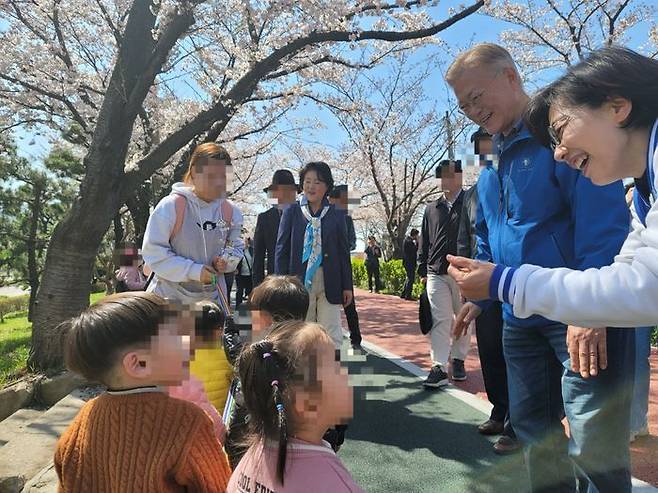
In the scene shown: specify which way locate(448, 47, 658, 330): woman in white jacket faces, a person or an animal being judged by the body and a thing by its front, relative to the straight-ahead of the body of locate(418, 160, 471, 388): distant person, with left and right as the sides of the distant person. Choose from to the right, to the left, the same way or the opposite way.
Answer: to the right

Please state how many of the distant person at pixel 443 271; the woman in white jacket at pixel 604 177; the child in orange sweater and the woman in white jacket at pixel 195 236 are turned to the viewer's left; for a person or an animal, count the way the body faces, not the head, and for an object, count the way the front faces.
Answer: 1

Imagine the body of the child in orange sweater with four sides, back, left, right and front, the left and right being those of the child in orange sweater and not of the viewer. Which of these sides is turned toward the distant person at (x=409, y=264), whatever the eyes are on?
front

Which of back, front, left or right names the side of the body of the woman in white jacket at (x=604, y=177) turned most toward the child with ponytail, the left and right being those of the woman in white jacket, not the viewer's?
front

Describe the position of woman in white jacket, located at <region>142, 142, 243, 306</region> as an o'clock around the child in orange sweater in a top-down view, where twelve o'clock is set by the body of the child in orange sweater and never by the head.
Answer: The woman in white jacket is roughly at 11 o'clock from the child in orange sweater.

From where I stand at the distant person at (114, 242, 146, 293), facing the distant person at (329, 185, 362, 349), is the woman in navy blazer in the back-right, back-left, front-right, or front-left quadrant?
front-right

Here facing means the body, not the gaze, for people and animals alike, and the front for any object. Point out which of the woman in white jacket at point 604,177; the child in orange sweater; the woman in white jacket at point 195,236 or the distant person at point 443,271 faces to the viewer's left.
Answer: the woman in white jacket at point 604,177

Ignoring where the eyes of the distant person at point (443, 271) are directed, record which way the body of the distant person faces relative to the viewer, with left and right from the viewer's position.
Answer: facing the viewer

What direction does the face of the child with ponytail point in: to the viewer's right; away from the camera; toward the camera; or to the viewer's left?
to the viewer's right

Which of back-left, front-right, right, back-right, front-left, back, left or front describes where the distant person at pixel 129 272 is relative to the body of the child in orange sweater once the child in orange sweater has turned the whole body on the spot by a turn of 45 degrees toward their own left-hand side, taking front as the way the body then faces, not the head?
front

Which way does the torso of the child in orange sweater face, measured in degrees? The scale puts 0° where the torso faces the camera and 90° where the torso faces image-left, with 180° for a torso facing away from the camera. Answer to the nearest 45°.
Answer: approximately 225°

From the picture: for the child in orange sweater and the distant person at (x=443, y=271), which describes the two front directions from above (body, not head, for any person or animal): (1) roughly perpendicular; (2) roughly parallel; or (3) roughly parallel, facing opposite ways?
roughly parallel, facing opposite ways

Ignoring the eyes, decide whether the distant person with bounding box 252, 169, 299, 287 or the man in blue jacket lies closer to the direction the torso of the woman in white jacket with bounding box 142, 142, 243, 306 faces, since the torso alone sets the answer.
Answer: the man in blue jacket

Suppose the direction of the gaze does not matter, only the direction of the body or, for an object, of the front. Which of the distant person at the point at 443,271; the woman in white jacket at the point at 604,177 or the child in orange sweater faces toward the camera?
the distant person

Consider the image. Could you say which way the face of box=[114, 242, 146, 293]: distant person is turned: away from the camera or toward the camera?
toward the camera

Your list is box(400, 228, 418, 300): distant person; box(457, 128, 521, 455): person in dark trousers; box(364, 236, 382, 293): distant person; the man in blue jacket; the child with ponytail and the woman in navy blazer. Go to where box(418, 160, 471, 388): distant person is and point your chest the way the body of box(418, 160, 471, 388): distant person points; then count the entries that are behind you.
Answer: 2

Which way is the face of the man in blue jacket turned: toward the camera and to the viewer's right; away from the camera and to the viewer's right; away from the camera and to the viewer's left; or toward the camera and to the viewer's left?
toward the camera and to the viewer's left

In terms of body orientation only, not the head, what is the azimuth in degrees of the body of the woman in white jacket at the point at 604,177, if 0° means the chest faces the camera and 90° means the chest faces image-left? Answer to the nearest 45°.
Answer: approximately 90°

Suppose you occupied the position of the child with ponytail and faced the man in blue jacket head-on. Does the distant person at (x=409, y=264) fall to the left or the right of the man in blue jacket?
left

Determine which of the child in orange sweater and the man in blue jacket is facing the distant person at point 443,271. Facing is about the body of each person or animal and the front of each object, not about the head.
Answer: the child in orange sweater

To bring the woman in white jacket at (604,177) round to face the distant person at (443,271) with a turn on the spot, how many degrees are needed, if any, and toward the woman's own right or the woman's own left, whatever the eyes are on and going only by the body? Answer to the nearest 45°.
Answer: approximately 90° to the woman's own right
